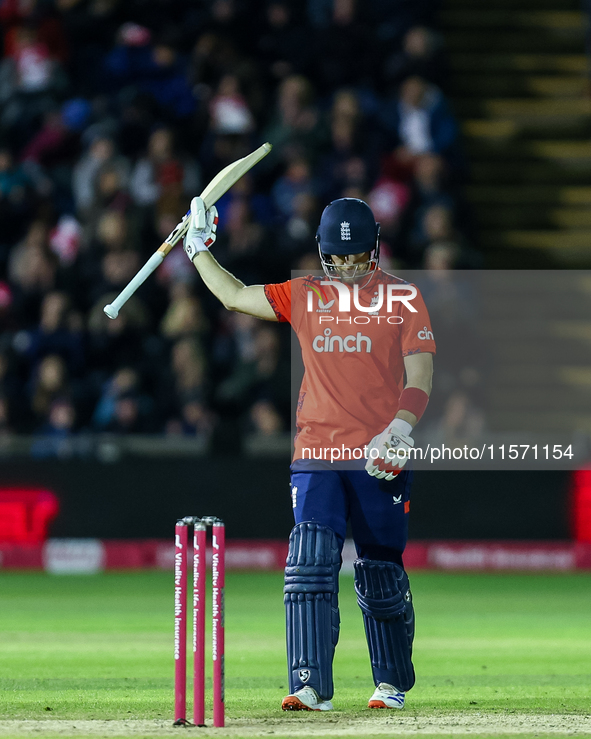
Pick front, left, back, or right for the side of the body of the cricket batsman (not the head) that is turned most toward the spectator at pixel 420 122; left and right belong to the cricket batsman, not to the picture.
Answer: back

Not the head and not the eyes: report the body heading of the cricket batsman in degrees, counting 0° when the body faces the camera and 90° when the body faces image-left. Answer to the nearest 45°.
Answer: approximately 0°
